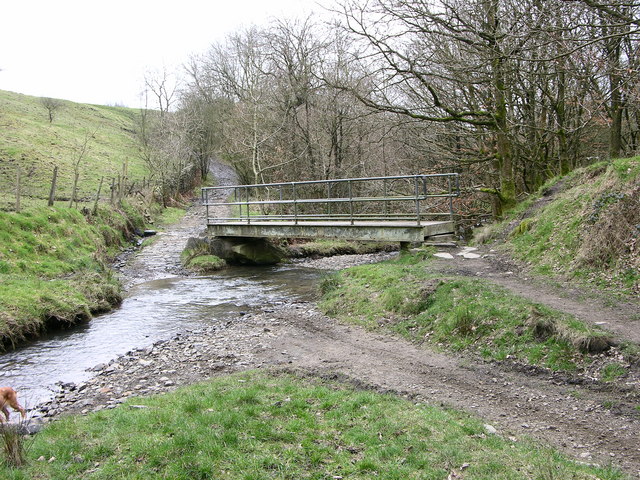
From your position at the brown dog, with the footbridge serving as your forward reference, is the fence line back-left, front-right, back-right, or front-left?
front-left

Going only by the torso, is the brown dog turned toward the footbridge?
no

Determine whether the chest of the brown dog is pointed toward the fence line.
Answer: no
